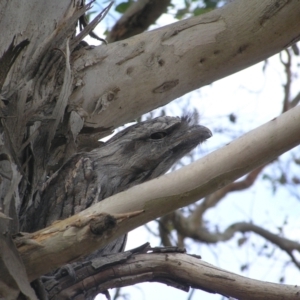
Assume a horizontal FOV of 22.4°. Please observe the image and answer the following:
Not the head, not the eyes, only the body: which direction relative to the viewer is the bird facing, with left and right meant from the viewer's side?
facing to the right of the viewer
